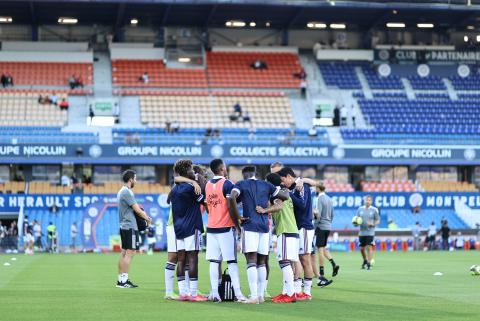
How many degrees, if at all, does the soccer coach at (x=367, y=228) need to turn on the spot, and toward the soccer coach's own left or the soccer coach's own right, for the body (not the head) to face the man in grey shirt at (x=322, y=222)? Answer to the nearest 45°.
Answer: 0° — they already face them

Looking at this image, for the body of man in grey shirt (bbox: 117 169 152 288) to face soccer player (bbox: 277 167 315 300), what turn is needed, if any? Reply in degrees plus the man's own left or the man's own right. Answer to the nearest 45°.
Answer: approximately 45° to the man's own right

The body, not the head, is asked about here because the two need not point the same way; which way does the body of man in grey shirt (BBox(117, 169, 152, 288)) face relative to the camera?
to the viewer's right

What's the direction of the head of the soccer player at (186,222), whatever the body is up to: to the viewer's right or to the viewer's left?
to the viewer's right

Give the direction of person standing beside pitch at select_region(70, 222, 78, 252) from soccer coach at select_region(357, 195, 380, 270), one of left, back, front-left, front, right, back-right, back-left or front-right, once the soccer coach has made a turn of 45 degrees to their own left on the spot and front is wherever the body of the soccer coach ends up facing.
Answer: back

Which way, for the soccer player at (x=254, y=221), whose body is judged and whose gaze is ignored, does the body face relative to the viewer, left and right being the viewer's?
facing away from the viewer

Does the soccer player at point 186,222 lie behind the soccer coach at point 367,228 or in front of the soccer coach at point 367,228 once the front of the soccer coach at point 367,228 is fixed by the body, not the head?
in front

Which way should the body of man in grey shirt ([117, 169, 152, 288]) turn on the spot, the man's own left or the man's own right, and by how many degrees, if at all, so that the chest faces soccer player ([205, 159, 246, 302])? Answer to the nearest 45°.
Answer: approximately 45° to the man's own right

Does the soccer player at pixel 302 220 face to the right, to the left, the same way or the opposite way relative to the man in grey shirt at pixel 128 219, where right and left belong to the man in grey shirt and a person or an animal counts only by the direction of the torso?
the opposite way

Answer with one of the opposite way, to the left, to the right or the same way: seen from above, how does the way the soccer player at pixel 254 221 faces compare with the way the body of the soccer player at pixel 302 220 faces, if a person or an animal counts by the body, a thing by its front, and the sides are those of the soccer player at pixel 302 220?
to the right

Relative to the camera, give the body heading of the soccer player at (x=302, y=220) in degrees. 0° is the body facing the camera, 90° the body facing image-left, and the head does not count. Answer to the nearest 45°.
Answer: approximately 90°
